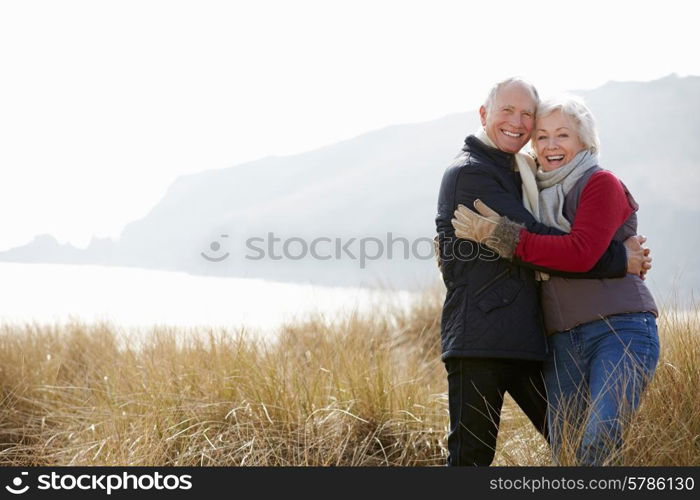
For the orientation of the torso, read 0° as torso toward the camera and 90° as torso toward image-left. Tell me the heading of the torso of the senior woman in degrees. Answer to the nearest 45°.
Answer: approximately 45°
